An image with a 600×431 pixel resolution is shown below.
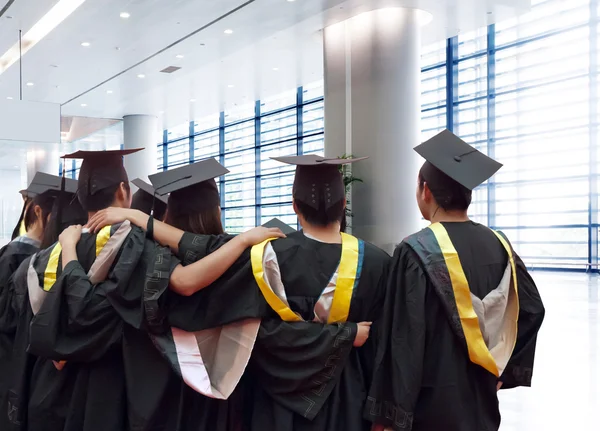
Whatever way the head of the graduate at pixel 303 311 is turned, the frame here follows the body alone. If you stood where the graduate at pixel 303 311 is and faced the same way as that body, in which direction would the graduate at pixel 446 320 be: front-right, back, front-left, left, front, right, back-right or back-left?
right

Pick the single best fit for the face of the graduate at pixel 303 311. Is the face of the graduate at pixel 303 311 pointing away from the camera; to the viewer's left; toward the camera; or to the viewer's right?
away from the camera

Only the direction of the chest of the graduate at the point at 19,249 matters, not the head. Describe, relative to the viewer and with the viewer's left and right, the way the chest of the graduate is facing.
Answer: facing away from the viewer and to the left of the viewer

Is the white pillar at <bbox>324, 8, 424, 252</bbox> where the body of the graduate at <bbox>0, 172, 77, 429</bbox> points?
no

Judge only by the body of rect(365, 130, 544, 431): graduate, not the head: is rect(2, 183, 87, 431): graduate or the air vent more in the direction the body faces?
the air vent

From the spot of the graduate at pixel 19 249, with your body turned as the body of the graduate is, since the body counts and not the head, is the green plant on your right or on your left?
on your right

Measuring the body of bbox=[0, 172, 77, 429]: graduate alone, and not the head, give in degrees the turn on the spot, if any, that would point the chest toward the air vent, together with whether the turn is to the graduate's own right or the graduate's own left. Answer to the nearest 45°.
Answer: approximately 45° to the graduate's own right

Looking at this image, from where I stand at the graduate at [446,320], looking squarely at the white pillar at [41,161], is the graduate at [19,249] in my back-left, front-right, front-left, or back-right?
front-left

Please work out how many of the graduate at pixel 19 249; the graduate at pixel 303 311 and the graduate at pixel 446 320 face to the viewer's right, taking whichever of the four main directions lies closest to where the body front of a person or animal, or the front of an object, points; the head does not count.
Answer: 0

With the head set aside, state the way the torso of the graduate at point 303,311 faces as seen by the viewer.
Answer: away from the camera
